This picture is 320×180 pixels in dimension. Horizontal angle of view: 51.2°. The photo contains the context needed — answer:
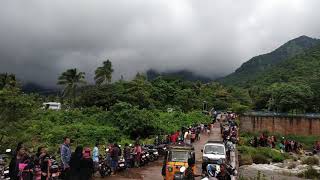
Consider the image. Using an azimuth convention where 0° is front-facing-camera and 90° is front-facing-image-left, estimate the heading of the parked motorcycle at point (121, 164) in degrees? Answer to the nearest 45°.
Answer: approximately 0°

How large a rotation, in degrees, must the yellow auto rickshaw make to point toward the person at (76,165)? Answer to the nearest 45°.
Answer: approximately 45° to its right

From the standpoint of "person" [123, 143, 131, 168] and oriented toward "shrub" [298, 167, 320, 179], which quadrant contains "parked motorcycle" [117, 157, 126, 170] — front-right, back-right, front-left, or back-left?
back-right

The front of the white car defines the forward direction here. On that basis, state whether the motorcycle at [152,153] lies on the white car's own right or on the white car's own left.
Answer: on the white car's own right

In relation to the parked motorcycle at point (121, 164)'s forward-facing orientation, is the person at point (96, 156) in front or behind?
in front
